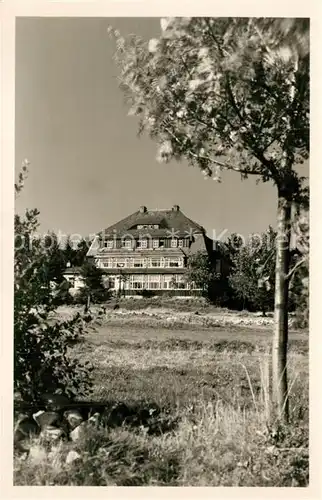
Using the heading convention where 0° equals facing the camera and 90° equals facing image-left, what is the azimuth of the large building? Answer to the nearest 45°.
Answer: approximately 0°
